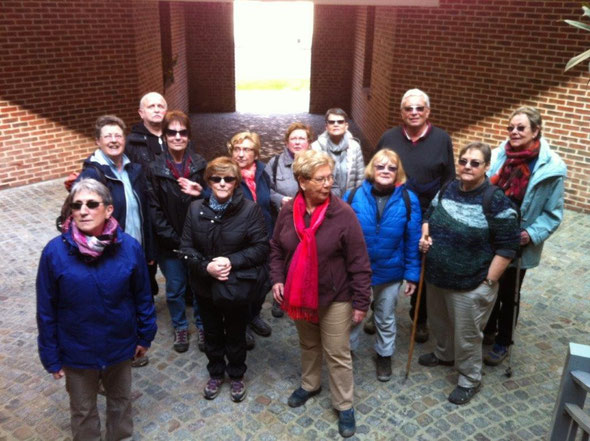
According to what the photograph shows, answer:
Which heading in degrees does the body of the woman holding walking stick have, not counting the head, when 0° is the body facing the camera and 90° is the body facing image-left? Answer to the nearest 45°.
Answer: approximately 45°

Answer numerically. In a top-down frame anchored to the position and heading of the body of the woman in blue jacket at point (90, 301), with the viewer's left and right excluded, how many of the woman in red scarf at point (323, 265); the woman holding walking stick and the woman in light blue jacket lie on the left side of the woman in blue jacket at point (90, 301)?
3

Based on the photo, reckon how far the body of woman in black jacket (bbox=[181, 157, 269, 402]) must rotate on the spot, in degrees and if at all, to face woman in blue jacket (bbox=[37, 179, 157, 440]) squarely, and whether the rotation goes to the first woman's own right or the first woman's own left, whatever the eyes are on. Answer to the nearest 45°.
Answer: approximately 45° to the first woman's own right

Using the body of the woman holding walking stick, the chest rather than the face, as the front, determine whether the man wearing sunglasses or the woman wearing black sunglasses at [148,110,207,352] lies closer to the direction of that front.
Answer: the woman wearing black sunglasses

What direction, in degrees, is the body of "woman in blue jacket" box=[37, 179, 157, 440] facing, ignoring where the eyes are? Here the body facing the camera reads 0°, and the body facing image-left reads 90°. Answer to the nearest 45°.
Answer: approximately 0°

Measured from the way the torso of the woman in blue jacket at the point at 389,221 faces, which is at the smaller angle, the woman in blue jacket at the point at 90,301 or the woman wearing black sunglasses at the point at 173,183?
the woman in blue jacket
